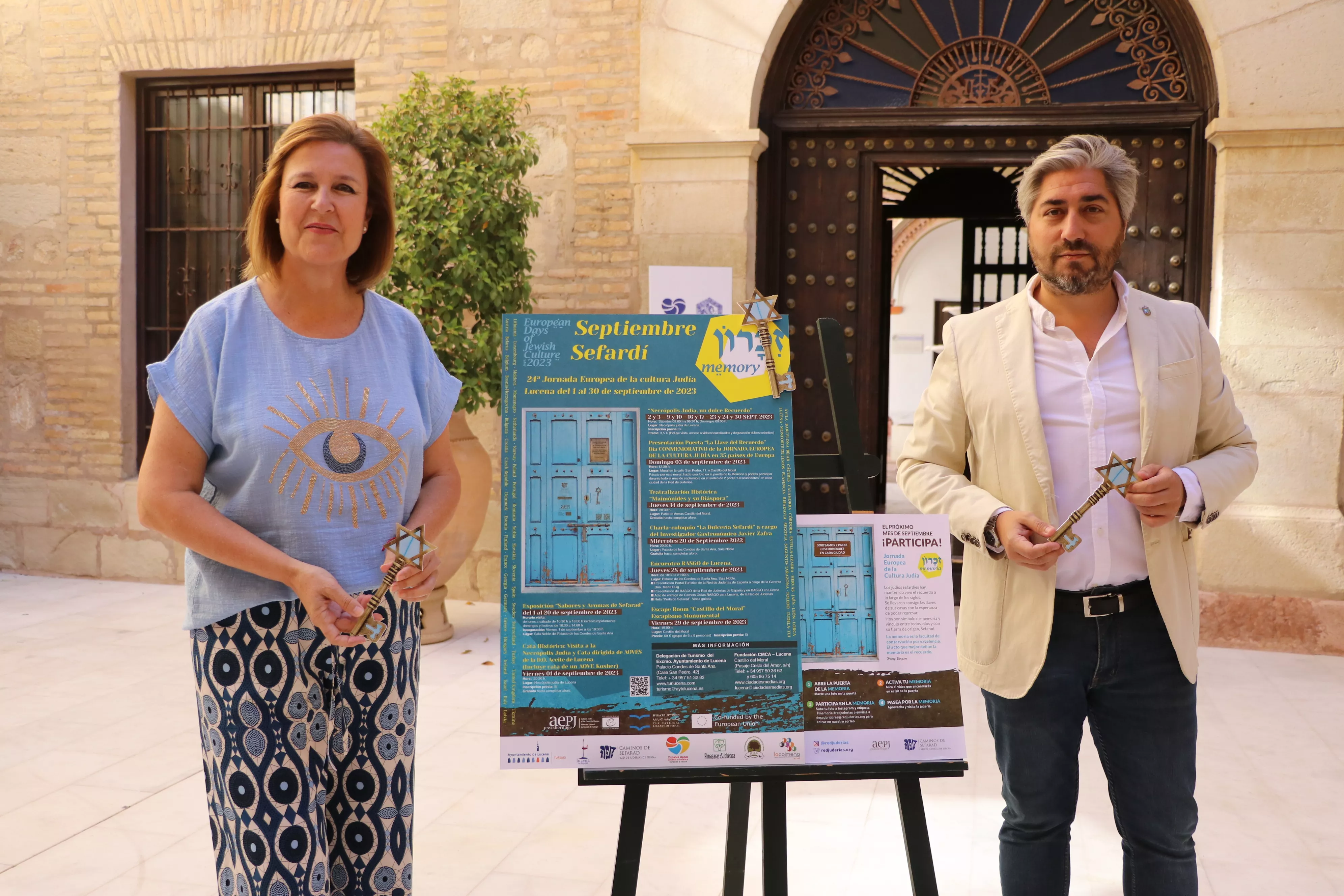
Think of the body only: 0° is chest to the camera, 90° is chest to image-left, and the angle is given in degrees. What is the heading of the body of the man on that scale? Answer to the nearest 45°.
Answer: approximately 0°

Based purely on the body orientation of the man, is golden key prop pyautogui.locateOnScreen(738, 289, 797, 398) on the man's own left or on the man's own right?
on the man's own right

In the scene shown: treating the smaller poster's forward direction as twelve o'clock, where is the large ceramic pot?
The large ceramic pot is roughly at 5 o'clock from the smaller poster.

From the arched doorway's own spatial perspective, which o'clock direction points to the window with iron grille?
The window with iron grille is roughly at 3 o'clock from the arched doorway.

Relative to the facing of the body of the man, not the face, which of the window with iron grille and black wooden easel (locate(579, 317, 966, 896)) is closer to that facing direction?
the black wooden easel

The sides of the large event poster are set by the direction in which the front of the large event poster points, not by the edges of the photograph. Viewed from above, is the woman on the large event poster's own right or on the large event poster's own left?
on the large event poster's own right
